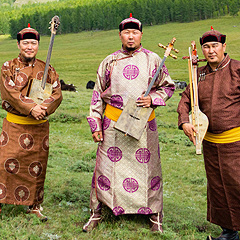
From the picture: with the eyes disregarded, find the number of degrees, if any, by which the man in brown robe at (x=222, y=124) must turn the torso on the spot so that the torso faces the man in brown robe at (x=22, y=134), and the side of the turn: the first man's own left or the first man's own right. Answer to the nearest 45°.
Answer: approximately 45° to the first man's own right

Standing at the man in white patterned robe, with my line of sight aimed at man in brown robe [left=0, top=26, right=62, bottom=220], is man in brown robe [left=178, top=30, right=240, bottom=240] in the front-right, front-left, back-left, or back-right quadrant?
back-left

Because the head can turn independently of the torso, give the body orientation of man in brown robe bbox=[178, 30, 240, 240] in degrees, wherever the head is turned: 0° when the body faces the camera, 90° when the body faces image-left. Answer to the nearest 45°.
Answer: approximately 45°

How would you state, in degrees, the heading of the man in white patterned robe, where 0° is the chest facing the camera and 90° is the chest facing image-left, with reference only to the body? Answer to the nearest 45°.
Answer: approximately 0°

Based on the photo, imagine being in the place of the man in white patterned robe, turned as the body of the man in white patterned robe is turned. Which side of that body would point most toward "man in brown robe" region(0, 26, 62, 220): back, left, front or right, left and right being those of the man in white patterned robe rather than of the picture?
right

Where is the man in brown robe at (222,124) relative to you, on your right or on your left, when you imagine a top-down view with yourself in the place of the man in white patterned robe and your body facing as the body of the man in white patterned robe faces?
on your left
